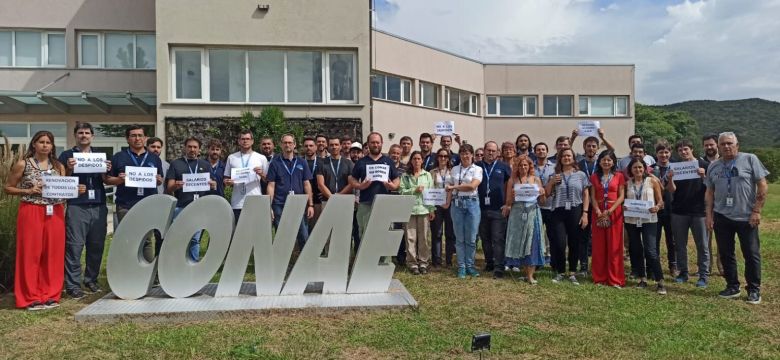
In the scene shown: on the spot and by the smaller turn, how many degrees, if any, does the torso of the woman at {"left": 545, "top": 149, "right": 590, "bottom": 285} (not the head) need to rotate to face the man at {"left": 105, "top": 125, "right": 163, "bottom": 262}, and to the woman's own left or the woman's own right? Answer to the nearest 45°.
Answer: approximately 45° to the woman's own right

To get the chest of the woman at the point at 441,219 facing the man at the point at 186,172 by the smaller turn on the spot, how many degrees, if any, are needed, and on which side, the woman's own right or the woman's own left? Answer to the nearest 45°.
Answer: approximately 90° to the woman's own right

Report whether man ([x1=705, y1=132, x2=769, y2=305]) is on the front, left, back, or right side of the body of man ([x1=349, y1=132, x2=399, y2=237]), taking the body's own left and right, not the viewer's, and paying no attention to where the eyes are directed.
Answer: left

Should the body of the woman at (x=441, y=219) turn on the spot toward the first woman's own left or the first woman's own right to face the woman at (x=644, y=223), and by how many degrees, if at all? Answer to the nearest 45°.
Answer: approximately 90° to the first woman's own left

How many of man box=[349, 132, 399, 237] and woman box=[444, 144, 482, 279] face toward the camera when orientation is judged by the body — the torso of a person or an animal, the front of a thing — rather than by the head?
2

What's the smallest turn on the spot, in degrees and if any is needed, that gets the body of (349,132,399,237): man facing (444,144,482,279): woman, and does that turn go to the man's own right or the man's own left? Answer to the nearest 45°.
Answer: approximately 90° to the man's own left

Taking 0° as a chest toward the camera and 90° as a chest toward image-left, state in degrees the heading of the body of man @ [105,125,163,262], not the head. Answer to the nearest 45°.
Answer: approximately 0°

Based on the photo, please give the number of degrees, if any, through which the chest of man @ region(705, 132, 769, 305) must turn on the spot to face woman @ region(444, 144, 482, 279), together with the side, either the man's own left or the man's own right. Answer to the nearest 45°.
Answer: approximately 45° to the man's own right
